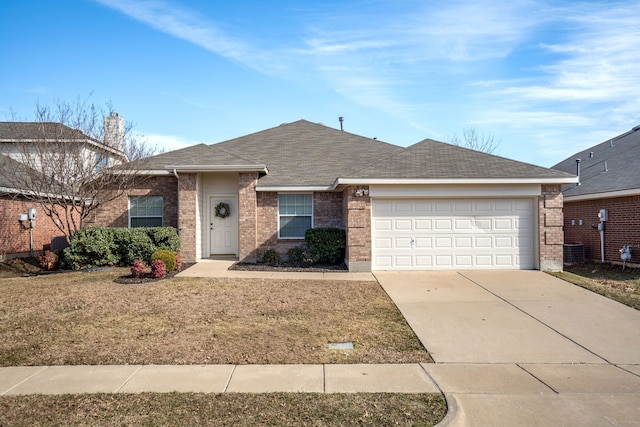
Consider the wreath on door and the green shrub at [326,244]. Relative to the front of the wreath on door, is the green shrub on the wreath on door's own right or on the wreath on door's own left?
on the wreath on door's own left

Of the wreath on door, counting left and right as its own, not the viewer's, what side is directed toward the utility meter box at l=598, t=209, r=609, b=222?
left

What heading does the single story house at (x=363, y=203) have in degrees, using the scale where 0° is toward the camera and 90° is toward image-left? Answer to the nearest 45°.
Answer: approximately 0°

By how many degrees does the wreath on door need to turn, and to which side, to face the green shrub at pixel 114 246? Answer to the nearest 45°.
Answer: approximately 90° to its right

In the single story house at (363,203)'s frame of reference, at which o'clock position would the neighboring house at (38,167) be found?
The neighboring house is roughly at 3 o'clock from the single story house.

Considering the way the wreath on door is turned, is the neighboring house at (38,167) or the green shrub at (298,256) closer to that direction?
the green shrub

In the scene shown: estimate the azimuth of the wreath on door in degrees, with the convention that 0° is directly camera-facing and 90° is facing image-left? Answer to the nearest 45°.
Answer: approximately 0°

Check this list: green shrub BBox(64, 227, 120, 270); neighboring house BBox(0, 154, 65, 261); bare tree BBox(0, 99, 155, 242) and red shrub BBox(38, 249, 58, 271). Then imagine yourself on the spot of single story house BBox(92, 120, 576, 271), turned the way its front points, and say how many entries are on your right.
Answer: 4

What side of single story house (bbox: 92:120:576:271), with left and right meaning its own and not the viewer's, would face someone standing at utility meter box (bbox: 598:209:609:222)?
left

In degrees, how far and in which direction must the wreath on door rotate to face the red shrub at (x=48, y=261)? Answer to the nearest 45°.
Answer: approximately 90° to its right

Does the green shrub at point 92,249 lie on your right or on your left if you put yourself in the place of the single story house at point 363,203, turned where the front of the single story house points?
on your right
